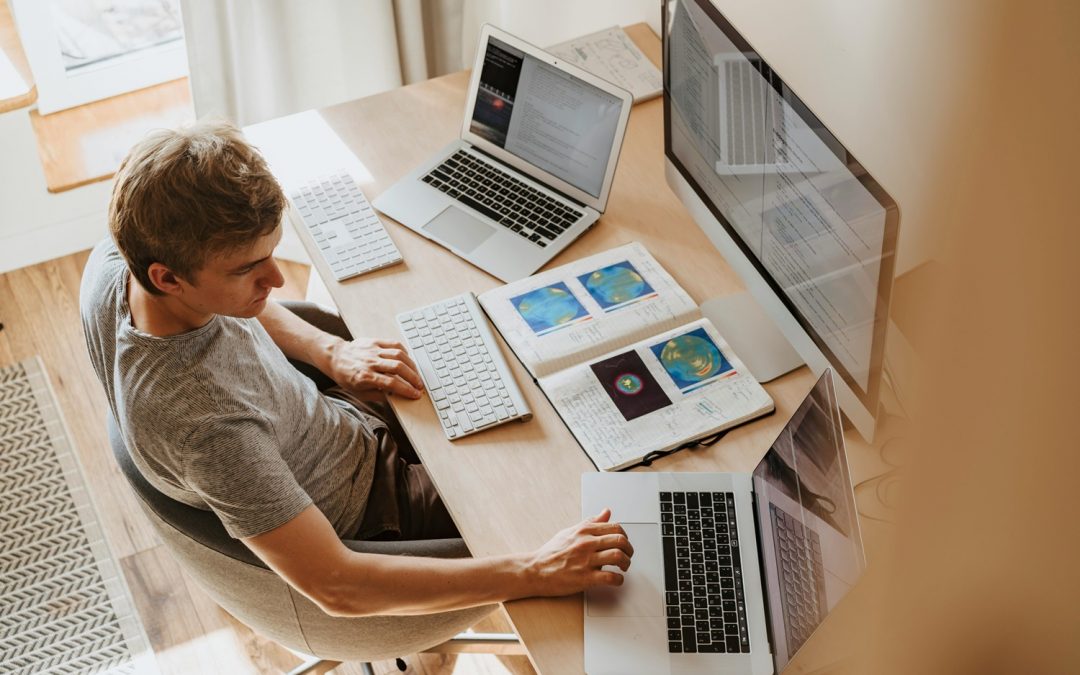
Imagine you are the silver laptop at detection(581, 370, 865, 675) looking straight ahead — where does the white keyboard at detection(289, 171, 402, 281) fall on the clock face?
The white keyboard is roughly at 1 o'clock from the silver laptop.

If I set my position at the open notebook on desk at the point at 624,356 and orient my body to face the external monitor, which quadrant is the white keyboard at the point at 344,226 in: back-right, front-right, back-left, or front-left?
back-left

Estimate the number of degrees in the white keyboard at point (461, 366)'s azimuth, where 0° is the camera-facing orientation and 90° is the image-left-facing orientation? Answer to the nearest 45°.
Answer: approximately 90°

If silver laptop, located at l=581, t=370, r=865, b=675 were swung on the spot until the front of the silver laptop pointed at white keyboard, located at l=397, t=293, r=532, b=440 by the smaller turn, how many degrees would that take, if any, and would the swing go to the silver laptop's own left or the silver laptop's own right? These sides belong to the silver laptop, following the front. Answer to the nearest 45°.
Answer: approximately 45° to the silver laptop's own right

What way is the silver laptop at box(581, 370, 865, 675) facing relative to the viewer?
to the viewer's left

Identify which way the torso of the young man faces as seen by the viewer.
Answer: to the viewer's right

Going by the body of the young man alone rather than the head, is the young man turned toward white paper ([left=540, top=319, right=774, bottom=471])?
yes

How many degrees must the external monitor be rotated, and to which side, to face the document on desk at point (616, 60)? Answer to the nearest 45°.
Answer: approximately 90° to its right

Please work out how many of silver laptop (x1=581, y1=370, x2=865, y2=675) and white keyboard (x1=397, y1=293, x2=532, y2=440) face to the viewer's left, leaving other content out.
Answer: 2
